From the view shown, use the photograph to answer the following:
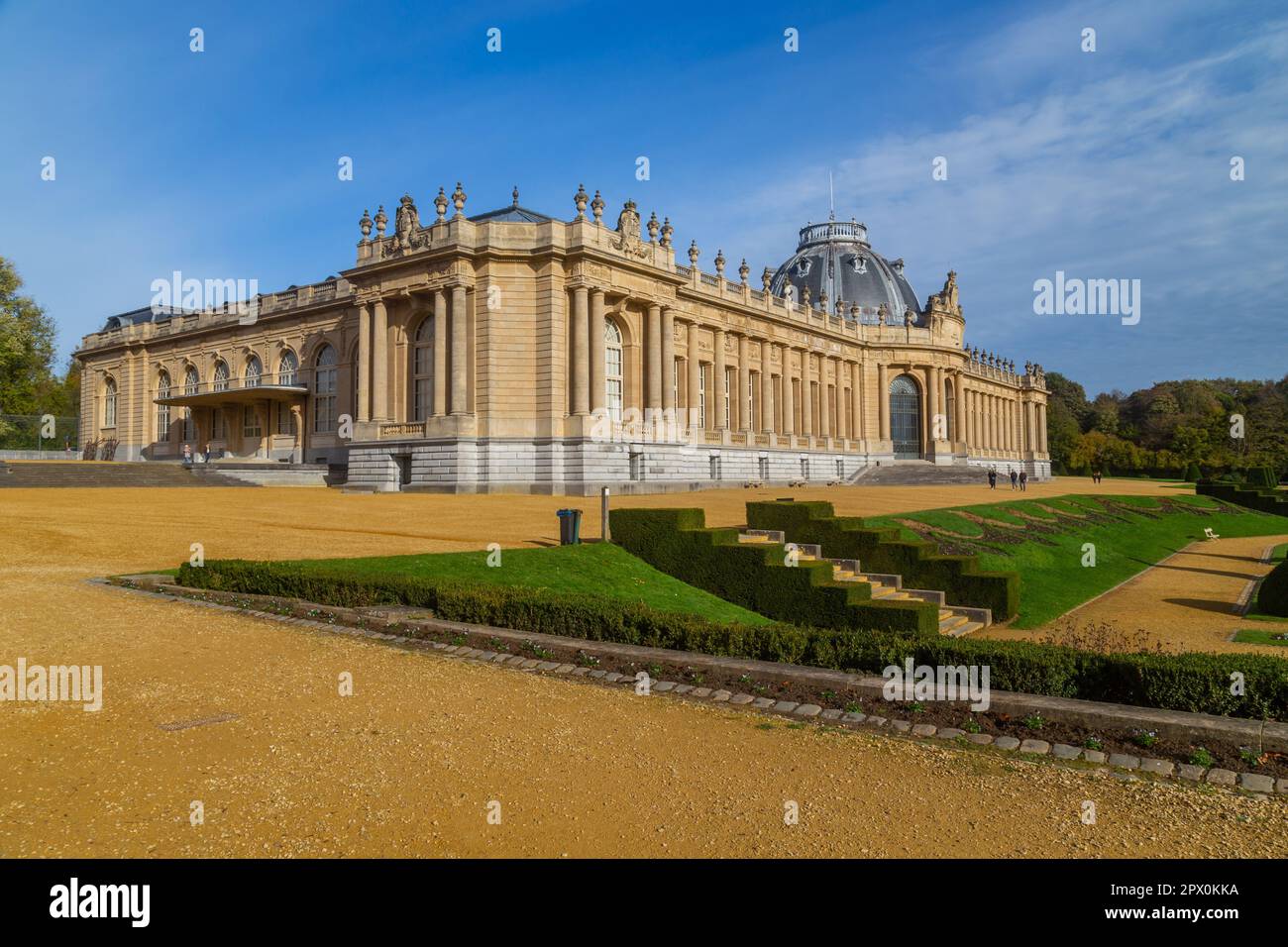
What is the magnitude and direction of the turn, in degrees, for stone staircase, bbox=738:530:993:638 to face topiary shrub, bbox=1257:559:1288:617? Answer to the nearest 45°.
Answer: approximately 45° to its left

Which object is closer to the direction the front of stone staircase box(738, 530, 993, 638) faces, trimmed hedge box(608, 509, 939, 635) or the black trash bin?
the trimmed hedge

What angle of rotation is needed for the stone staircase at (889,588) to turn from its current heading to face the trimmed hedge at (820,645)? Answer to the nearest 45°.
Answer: approximately 45° to its right

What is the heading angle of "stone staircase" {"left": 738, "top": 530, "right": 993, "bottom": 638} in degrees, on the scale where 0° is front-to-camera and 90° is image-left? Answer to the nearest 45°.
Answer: approximately 315°

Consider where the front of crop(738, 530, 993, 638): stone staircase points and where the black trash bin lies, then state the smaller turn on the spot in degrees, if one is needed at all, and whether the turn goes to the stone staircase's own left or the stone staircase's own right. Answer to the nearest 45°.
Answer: approximately 135° to the stone staircase's own right
